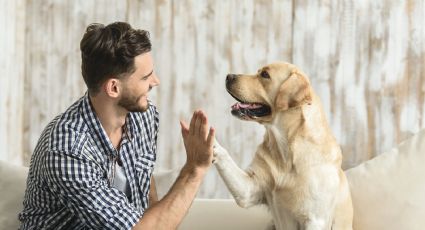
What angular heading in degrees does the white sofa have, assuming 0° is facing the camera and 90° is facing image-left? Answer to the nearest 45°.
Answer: approximately 0°

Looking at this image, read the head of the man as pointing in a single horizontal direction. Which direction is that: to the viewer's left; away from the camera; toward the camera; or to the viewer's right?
to the viewer's right

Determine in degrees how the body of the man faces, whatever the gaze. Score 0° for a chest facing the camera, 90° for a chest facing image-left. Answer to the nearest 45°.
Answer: approximately 315°
